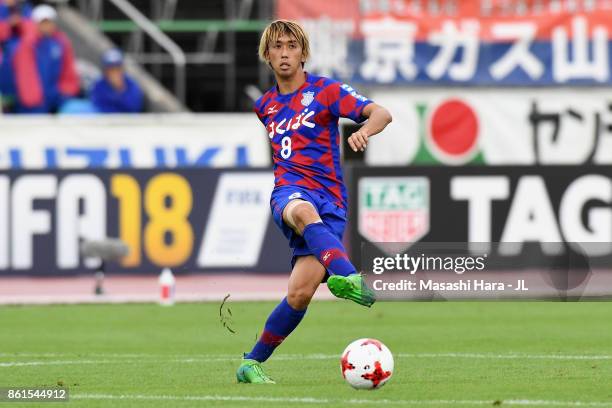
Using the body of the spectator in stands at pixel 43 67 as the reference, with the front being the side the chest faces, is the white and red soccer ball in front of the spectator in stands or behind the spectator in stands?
in front

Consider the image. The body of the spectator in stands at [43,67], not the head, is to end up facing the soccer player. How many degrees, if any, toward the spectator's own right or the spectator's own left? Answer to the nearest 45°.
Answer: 0° — they already face them

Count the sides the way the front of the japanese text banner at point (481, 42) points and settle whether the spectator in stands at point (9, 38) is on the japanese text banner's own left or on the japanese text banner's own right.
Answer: on the japanese text banner's own right

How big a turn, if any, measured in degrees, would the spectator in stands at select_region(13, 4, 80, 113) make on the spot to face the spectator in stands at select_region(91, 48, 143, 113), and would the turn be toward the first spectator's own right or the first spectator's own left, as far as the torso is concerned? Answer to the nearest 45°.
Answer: approximately 90° to the first spectator's own left

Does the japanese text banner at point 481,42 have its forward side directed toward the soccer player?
yes

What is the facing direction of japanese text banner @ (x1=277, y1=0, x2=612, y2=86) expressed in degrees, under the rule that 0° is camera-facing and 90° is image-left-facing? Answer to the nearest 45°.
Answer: approximately 0°

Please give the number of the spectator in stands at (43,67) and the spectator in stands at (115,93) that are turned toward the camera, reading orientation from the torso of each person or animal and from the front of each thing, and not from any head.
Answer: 2

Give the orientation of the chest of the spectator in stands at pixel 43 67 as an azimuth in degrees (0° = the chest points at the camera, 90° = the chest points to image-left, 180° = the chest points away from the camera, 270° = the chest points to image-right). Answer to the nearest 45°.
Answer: approximately 0°

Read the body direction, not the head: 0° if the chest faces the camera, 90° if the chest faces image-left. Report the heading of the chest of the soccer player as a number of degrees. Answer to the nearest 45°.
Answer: approximately 45°

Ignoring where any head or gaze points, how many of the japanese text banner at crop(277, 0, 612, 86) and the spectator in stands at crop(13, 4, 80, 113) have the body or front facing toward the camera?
2
